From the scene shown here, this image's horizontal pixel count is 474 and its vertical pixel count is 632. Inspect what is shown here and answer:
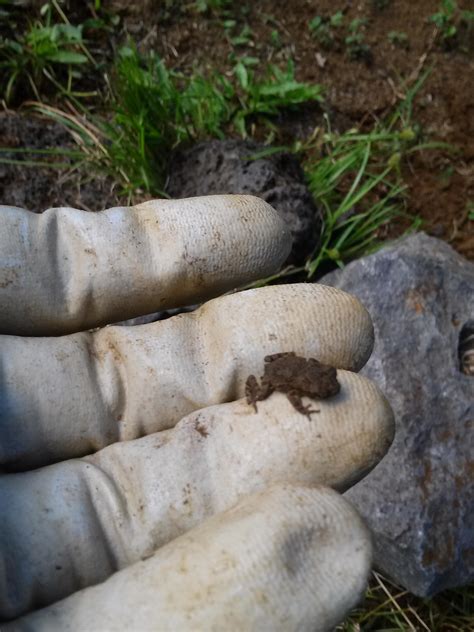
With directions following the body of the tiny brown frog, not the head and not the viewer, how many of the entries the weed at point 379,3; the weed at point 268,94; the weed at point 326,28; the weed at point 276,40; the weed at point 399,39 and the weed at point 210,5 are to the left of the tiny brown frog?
6

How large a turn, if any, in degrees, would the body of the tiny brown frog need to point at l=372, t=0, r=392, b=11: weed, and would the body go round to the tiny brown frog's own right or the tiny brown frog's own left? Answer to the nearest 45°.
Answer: approximately 90° to the tiny brown frog's own left

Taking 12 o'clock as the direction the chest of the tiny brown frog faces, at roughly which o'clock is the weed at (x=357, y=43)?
The weed is roughly at 9 o'clock from the tiny brown frog.

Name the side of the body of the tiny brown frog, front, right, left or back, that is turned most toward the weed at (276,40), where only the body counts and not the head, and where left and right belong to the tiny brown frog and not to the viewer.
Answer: left

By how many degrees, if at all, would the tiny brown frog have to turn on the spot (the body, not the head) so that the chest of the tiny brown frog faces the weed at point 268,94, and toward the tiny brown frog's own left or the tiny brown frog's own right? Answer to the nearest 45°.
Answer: approximately 90° to the tiny brown frog's own left

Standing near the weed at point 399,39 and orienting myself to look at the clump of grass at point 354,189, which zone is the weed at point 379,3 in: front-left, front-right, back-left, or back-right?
back-right

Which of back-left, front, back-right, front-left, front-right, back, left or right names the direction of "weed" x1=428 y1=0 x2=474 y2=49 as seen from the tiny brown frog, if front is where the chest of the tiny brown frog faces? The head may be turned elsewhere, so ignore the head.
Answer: left

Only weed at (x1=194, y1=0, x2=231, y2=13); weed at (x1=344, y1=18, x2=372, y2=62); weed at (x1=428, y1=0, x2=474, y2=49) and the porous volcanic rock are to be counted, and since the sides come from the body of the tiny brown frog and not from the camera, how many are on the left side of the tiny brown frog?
4

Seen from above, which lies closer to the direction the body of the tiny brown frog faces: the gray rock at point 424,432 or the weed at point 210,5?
the gray rock

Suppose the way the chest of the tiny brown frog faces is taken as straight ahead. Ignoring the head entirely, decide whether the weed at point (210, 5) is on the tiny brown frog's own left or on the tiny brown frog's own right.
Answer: on the tiny brown frog's own left

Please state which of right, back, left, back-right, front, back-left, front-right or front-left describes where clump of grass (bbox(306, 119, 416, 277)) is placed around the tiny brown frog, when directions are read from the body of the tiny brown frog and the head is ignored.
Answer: left

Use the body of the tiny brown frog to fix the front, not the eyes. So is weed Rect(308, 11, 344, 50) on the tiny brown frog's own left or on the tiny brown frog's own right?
on the tiny brown frog's own left

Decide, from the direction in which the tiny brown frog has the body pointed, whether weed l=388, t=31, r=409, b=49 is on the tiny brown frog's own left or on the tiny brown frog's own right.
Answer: on the tiny brown frog's own left

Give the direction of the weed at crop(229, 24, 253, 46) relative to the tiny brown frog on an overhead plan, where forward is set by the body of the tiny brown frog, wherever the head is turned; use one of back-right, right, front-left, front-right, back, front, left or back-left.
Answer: left

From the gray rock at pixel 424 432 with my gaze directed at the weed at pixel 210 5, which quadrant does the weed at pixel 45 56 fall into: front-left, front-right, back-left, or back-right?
front-left

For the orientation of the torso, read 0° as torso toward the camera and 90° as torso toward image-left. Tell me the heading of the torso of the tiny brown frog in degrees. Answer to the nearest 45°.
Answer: approximately 270°
